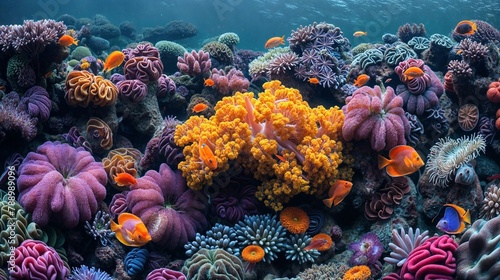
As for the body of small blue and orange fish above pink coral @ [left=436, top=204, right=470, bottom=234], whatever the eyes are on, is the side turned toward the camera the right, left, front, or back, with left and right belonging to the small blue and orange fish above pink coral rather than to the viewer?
left

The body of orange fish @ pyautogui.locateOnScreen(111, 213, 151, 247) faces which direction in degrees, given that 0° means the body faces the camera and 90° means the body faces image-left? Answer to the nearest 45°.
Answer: approximately 270°

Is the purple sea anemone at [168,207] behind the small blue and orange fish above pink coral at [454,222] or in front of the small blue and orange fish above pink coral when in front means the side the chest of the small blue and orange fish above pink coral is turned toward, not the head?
in front

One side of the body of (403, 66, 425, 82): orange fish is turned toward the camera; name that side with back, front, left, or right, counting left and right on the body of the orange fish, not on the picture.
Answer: right

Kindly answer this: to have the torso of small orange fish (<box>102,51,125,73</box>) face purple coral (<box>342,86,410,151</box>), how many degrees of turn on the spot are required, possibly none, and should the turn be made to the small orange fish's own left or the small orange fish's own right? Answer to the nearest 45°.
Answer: approximately 45° to the small orange fish's own right

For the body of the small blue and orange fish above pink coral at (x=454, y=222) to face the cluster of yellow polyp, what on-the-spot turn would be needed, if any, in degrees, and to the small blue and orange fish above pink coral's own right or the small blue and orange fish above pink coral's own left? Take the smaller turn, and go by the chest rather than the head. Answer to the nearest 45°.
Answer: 0° — it already faces it
